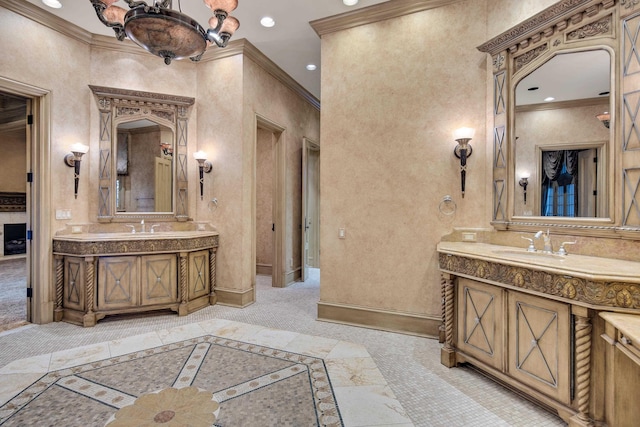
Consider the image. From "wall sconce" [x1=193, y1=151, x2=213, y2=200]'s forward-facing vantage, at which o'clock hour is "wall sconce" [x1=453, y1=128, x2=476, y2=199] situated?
"wall sconce" [x1=453, y1=128, x2=476, y2=199] is roughly at 9 o'clock from "wall sconce" [x1=193, y1=151, x2=213, y2=200].

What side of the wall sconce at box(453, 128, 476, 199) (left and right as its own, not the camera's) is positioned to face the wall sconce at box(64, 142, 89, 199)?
right

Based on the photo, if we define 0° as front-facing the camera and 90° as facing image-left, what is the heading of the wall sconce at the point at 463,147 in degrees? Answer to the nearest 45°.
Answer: approximately 0°

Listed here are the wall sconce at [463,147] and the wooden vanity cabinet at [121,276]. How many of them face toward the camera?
2

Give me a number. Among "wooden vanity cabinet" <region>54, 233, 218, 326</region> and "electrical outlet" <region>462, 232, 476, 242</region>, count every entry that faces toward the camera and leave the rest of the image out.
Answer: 2

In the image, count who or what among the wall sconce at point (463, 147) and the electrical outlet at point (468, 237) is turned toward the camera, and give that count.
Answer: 2

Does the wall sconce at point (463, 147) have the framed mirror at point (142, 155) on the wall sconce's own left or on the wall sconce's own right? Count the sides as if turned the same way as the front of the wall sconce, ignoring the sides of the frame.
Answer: on the wall sconce's own right

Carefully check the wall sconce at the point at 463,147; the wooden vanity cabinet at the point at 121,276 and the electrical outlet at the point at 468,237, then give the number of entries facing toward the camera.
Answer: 3

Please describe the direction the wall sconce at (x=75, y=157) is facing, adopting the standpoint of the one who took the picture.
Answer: facing the viewer and to the right of the viewer
